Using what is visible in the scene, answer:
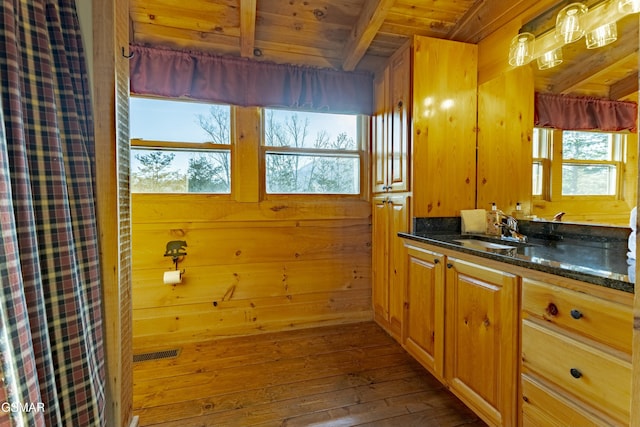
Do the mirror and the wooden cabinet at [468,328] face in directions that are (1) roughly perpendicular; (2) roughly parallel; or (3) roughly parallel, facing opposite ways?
roughly parallel

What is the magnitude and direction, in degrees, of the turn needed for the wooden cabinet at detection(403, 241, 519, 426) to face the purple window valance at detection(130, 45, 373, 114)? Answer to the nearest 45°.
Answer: approximately 45° to its right

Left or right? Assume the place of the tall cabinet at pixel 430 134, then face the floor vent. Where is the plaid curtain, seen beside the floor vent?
left

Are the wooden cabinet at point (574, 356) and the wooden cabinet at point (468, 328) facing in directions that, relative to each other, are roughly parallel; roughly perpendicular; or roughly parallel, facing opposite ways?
roughly parallel

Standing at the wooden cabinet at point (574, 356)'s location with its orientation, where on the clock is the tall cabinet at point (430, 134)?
The tall cabinet is roughly at 3 o'clock from the wooden cabinet.

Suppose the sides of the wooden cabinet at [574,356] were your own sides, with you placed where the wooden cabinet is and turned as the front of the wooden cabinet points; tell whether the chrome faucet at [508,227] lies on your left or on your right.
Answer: on your right

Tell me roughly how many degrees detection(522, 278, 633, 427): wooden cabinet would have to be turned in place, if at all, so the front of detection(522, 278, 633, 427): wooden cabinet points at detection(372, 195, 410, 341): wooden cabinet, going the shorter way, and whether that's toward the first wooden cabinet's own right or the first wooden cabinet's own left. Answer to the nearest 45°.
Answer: approximately 90° to the first wooden cabinet's own right

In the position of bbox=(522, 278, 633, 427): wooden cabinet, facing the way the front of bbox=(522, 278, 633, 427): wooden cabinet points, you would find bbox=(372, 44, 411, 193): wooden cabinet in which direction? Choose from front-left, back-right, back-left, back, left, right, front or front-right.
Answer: right

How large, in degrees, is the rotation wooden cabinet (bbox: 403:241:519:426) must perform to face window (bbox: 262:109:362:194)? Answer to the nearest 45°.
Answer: approximately 90° to its right

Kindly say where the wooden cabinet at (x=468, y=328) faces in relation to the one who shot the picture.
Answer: facing the viewer and to the left of the viewer

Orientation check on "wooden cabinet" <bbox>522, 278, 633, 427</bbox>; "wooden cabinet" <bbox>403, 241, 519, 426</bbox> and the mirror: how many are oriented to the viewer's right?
0

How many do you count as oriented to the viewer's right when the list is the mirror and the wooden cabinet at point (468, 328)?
0

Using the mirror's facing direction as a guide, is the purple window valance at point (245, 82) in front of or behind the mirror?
in front
